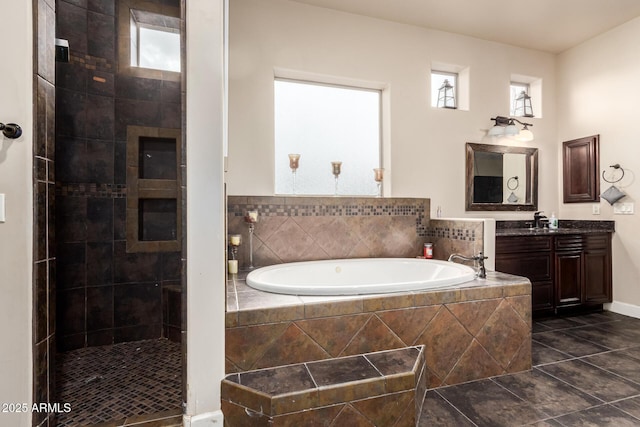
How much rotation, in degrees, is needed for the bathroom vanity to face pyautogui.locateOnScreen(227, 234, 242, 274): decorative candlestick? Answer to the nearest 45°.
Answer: approximately 45° to its right

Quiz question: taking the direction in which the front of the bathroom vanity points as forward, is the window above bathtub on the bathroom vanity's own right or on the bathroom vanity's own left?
on the bathroom vanity's own right

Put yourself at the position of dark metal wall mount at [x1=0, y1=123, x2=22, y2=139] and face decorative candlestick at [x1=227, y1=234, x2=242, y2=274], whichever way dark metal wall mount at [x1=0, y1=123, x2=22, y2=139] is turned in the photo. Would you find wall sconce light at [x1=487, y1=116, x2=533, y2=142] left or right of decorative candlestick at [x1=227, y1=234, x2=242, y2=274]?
right

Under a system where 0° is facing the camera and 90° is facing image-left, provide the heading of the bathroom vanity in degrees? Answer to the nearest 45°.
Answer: approximately 0°
